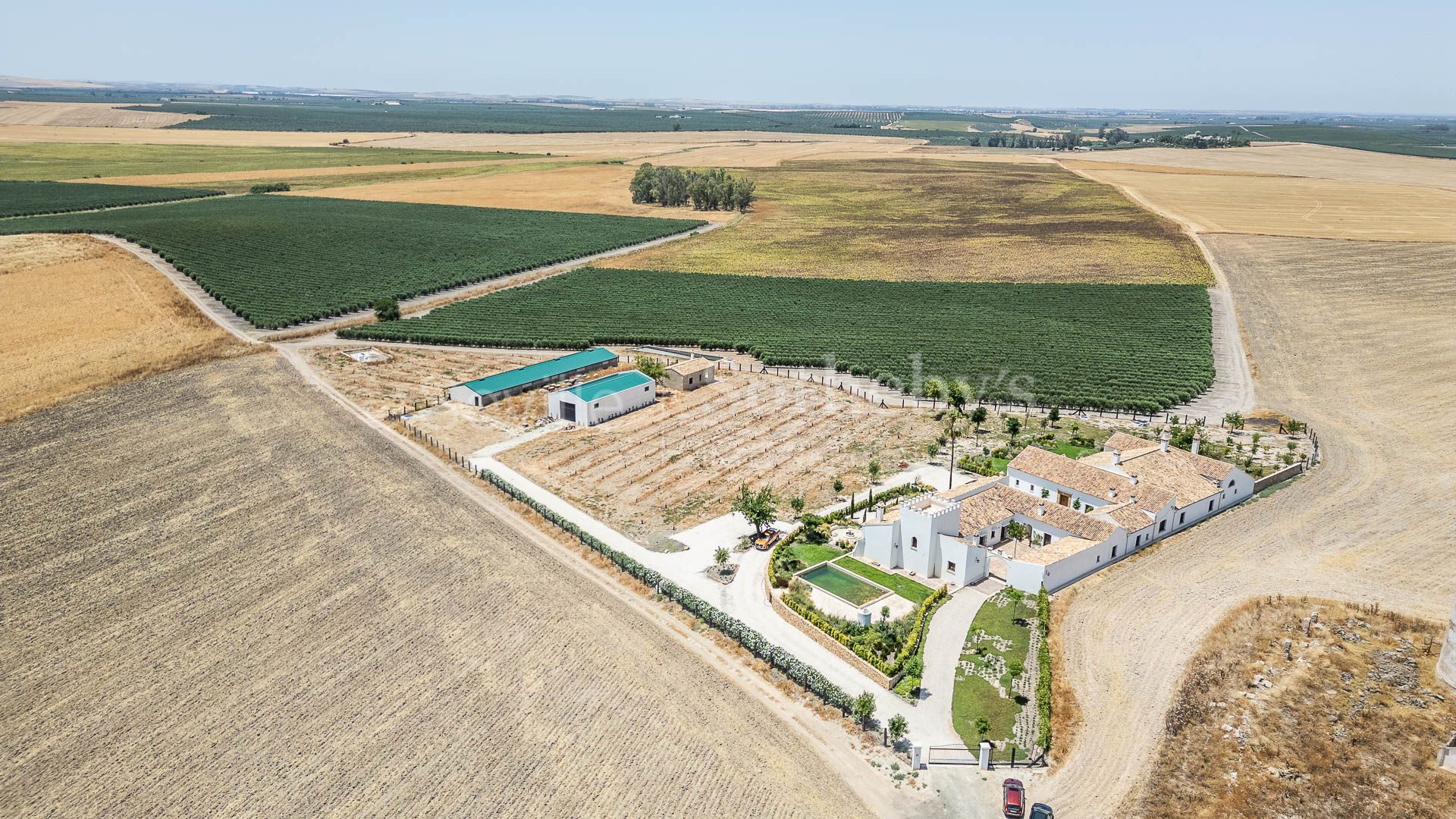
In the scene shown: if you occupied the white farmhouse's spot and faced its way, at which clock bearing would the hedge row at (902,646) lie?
The hedge row is roughly at 1 o'clock from the white farmhouse.

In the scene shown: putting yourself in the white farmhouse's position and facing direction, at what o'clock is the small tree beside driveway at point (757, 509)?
The small tree beside driveway is roughly at 1 o'clock from the white farmhouse.

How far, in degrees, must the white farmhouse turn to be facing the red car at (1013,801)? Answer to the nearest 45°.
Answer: approximately 45° to its left

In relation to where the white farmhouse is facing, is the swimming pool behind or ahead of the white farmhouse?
ahead

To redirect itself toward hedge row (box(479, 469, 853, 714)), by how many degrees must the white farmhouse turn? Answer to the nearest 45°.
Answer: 0° — it already faces it

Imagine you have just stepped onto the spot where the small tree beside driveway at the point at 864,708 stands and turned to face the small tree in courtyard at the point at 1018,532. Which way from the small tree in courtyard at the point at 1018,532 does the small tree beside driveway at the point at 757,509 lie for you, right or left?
left

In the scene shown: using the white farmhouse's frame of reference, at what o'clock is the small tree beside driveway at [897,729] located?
The small tree beside driveway is roughly at 11 o'clock from the white farmhouse.

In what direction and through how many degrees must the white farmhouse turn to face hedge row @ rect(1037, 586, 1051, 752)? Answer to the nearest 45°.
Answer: approximately 45° to its left

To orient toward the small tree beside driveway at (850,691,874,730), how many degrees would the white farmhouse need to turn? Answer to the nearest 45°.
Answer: approximately 45° to its left

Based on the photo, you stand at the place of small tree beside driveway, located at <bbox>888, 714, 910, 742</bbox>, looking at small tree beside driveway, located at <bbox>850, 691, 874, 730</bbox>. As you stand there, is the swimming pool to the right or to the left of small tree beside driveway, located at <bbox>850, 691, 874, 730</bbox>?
right

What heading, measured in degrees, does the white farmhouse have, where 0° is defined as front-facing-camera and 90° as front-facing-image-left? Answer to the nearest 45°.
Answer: approximately 45°
